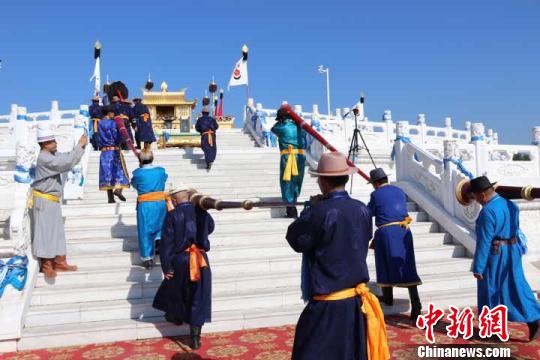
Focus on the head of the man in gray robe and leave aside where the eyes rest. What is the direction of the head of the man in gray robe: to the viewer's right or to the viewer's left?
to the viewer's right

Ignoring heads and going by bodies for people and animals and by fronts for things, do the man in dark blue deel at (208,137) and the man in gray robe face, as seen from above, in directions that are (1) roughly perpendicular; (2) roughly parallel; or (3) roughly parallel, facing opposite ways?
roughly perpendicular

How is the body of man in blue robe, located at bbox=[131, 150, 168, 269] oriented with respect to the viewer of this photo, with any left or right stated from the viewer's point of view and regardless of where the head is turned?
facing away from the viewer

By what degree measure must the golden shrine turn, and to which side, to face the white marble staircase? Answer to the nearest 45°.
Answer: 0° — it already faces it

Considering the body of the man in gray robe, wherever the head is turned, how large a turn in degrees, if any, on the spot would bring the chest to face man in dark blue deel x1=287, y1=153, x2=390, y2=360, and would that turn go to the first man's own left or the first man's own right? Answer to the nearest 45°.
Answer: approximately 90° to the first man's own right

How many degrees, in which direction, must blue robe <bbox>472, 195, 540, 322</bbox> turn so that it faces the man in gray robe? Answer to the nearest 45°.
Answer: approximately 45° to its left

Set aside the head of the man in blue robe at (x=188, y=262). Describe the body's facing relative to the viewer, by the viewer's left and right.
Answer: facing away from the viewer

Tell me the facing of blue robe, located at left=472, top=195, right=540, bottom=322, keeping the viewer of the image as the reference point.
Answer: facing away from the viewer and to the left of the viewer
